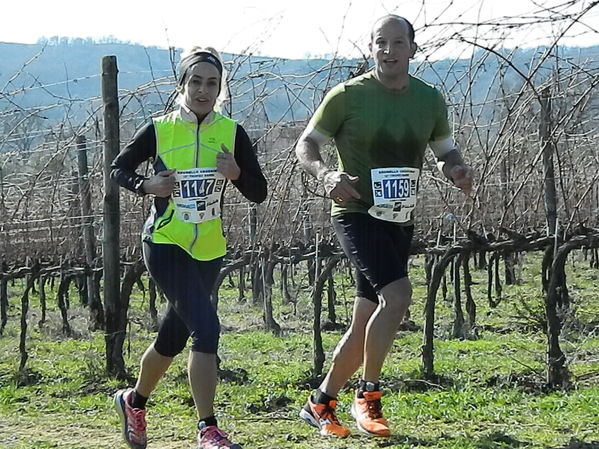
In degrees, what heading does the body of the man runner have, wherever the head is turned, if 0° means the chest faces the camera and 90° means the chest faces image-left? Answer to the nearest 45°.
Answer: approximately 315°

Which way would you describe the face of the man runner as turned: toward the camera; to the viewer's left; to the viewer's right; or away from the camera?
toward the camera
